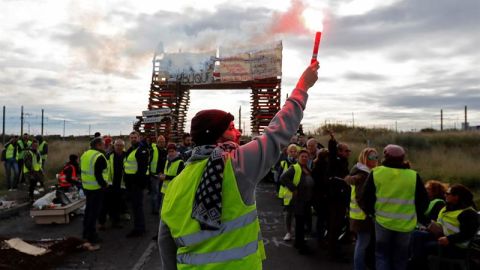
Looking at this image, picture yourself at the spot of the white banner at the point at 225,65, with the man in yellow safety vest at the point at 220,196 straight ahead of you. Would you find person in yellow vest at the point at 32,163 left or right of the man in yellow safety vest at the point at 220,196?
right

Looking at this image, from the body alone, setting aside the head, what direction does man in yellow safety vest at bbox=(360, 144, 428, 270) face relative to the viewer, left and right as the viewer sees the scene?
facing away from the viewer

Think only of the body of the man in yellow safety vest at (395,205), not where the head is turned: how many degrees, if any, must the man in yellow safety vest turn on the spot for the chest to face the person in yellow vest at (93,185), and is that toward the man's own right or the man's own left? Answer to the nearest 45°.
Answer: approximately 90° to the man's own left

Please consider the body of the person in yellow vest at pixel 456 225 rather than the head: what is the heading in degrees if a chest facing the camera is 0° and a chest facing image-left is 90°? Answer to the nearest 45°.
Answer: approximately 90°

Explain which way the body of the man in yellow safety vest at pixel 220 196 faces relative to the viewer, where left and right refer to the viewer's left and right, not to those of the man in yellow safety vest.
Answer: facing away from the viewer and to the right of the viewer

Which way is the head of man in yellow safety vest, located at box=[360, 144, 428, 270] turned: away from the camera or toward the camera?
away from the camera

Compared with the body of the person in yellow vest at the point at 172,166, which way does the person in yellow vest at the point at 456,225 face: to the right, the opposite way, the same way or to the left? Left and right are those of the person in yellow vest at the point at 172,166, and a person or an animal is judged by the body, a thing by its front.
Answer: to the right

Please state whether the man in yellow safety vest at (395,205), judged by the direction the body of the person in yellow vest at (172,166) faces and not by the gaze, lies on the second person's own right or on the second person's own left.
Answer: on the second person's own left

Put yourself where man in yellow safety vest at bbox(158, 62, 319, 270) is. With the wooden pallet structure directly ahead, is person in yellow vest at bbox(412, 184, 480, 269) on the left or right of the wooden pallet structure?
right
